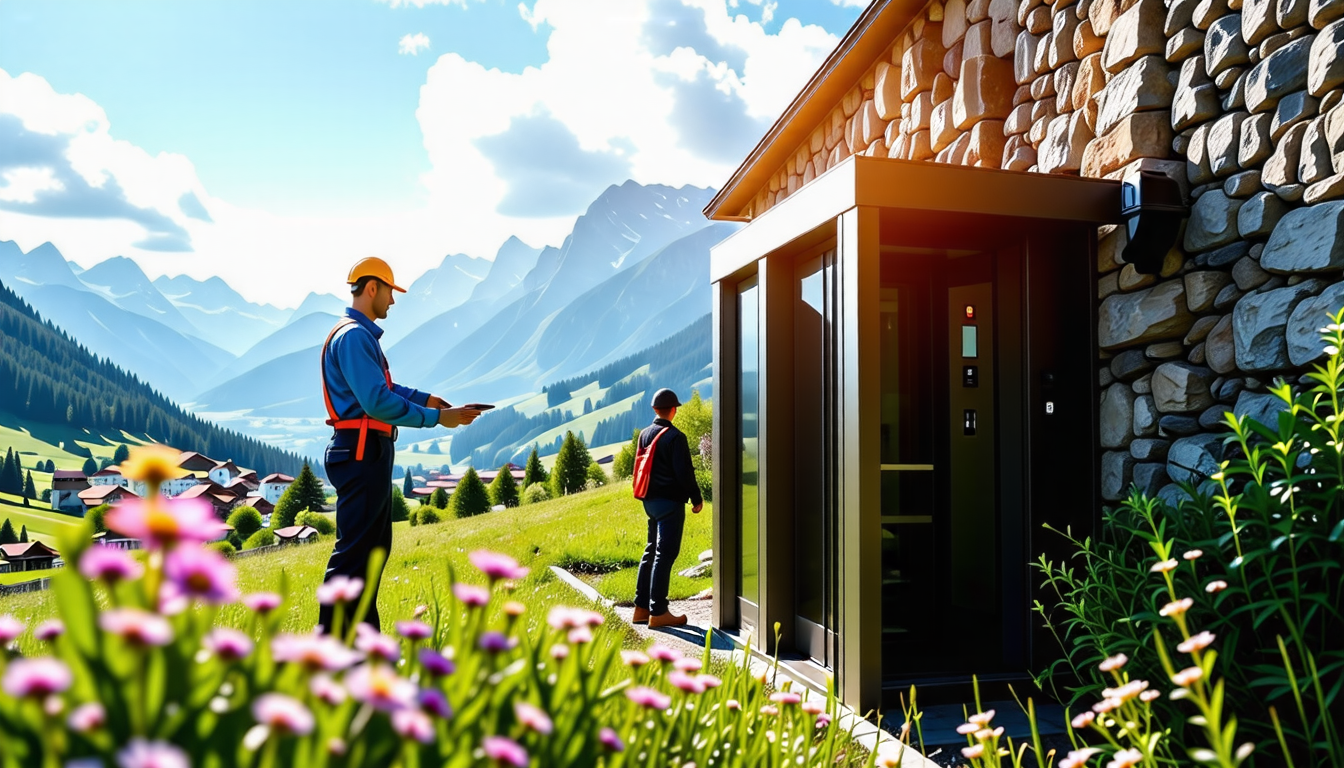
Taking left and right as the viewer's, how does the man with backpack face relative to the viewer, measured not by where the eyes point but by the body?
facing away from the viewer and to the right of the viewer

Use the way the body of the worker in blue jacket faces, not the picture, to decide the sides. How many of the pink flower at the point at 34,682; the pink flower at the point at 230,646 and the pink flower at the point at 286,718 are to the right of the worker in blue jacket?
3

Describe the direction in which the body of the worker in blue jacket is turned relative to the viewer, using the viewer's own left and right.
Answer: facing to the right of the viewer

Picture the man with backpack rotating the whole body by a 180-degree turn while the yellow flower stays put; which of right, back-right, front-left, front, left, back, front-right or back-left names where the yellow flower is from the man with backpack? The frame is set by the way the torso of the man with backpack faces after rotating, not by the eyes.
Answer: front-left

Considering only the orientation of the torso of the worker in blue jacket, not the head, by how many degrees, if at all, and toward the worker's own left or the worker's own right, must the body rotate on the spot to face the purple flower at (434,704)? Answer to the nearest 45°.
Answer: approximately 90° to the worker's own right

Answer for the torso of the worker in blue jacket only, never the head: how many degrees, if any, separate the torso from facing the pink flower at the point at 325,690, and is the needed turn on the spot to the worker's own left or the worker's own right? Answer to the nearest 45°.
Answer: approximately 90° to the worker's own right

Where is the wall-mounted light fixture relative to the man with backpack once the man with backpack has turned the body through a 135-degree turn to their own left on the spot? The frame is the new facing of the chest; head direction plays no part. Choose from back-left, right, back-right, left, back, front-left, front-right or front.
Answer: back-left

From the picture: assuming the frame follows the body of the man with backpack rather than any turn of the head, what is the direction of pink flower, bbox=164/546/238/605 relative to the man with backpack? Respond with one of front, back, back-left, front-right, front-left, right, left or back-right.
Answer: back-right

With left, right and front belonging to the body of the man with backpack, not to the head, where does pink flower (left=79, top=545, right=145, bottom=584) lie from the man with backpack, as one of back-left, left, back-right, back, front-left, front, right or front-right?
back-right

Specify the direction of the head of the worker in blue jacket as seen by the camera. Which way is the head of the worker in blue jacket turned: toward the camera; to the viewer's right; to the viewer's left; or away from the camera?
to the viewer's right

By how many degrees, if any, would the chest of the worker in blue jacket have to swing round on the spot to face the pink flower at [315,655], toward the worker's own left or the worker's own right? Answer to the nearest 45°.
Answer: approximately 90° to the worker's own right

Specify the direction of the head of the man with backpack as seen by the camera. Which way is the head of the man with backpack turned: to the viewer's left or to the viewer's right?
to the viewer's right

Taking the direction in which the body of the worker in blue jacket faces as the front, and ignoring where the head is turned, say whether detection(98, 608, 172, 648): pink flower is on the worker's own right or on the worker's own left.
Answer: on the worker's own right

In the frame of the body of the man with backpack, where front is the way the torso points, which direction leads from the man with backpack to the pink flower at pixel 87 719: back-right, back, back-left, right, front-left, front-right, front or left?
back-right

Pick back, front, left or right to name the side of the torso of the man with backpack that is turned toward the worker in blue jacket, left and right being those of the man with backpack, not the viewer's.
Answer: back

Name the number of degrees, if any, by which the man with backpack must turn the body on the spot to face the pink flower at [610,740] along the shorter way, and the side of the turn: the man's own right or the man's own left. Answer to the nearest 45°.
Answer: approximately 135° to the man's own right
